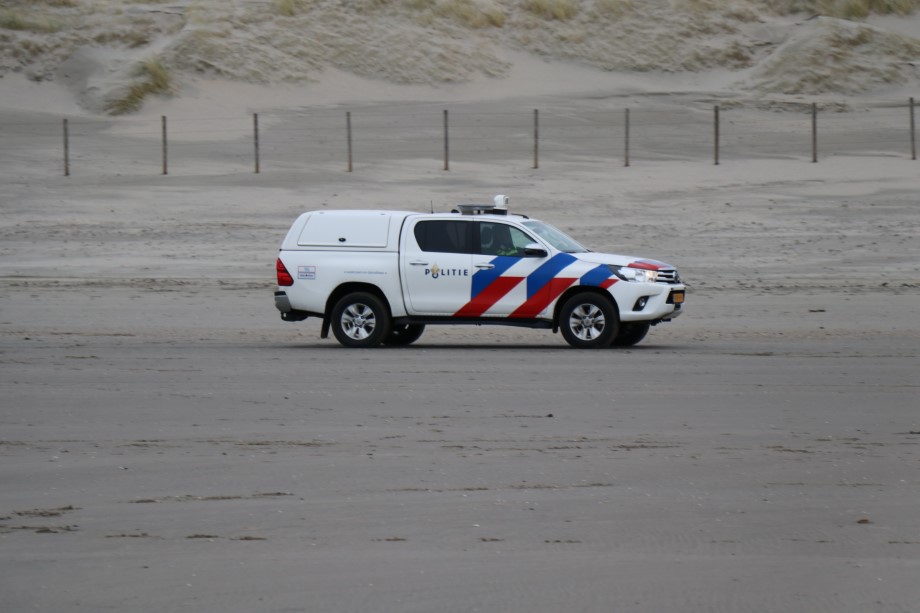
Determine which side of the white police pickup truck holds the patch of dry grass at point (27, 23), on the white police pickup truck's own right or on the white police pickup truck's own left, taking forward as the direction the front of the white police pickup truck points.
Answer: on the white police pickup truck's own left

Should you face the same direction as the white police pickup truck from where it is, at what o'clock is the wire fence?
The wire fence is roughly at 9 o'clock from the white police pickup truck.

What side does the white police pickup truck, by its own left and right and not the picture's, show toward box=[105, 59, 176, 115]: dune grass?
left

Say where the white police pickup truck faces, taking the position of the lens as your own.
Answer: facing to the right of the viewer
